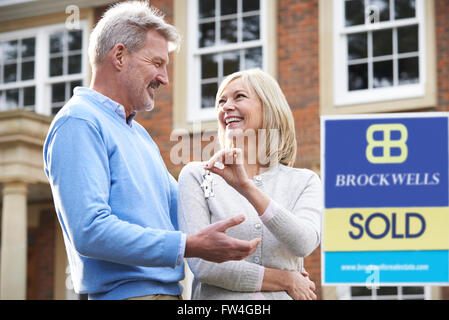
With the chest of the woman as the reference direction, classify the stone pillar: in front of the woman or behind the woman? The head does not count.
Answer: behind

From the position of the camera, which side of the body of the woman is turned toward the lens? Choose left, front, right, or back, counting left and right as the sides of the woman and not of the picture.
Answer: front

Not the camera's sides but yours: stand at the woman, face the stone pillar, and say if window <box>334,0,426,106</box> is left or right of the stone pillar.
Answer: right

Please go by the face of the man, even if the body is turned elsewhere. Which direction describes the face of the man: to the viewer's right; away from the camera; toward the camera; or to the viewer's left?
to the viewer's right

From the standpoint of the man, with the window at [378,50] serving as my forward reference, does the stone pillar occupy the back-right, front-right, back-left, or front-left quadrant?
front-left

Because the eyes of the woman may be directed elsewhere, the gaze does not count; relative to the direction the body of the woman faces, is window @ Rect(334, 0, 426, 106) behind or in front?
behind

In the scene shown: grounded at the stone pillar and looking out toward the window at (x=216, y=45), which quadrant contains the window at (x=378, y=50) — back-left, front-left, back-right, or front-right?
front-right

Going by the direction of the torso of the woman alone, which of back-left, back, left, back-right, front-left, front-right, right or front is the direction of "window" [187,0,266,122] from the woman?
back

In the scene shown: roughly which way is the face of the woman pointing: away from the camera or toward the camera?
toward the camera

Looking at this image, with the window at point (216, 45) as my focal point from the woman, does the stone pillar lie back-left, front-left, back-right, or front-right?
front-left
